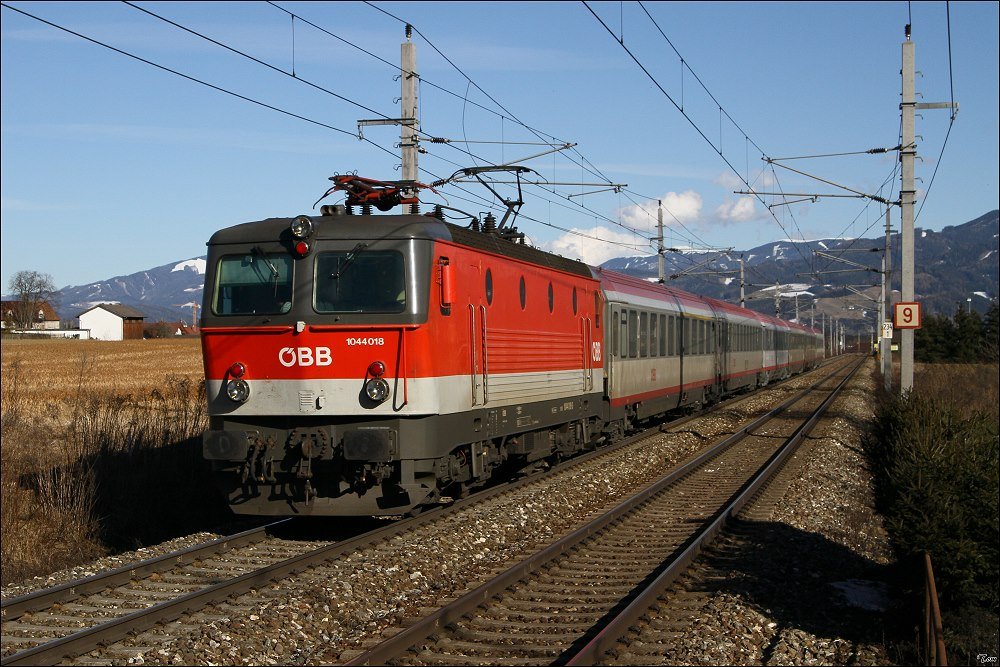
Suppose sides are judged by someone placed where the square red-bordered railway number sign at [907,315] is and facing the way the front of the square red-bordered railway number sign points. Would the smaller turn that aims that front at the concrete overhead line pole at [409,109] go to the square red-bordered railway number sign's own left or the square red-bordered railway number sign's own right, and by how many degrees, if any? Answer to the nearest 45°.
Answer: approximately 45° to the square red-bordered railway number sign's own right

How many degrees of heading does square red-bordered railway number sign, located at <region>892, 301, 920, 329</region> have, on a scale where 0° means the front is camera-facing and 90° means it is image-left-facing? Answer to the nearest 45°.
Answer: approximately 0°

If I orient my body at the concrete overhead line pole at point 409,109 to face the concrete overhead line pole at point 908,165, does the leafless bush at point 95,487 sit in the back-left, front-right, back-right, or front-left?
back-right

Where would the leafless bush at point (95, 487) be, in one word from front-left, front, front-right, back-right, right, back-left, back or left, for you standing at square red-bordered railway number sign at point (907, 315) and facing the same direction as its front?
front-right

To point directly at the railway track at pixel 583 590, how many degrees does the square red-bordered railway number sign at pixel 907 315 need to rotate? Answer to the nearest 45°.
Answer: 0° — it already faces it

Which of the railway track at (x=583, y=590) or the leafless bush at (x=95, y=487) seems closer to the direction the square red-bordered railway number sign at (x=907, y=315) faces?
the railway track
